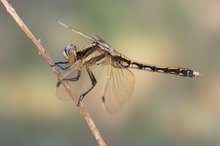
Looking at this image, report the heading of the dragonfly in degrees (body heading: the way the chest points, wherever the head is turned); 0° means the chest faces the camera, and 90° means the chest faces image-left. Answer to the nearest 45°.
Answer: approximately 90°
